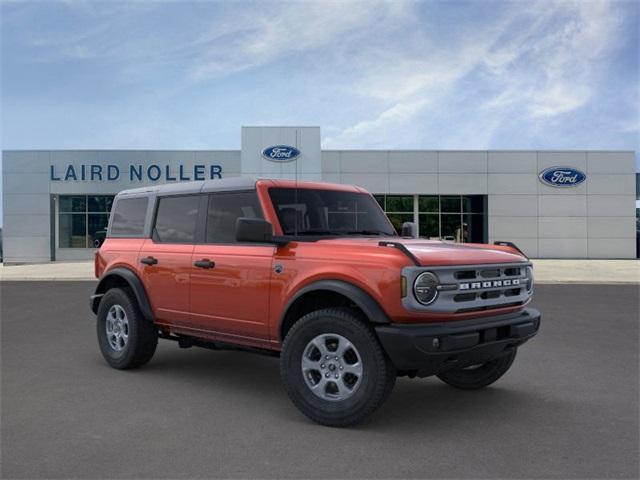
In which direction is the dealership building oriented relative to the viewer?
toward the camera

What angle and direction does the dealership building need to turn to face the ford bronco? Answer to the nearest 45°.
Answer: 0° — it already faces it

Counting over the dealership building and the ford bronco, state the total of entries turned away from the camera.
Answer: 0

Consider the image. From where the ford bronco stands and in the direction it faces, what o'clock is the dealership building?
The dealership building is roughly at 8 o'clock from the ford bronco.

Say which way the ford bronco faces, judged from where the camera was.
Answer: facing the viewer and to the right of the viewer
